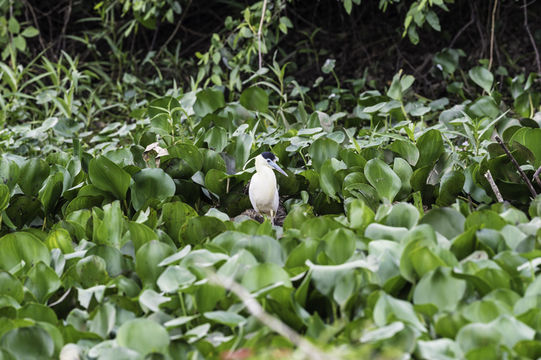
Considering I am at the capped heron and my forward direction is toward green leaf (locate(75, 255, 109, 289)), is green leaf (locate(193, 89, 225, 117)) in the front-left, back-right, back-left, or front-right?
back-right

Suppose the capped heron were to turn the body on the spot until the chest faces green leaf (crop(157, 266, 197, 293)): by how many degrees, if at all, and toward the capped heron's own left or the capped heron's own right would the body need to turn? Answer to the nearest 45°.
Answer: approximately 45° to the capped heron's own right

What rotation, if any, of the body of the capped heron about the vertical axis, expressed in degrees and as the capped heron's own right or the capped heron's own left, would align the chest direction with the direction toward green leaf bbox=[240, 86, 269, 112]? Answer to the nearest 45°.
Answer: approximately 135° to the capped heron's own left

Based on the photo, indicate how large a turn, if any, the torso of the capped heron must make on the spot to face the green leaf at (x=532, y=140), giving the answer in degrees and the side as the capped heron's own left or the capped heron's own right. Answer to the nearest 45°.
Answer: approximately 45° to the capped heron's own left

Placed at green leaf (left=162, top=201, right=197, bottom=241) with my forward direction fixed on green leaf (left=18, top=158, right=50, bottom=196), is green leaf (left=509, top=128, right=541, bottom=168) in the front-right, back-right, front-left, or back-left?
back-right

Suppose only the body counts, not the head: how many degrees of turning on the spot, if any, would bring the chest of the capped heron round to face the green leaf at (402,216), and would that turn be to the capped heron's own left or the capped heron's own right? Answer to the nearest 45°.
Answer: approximately 90° to the capped heron's own left

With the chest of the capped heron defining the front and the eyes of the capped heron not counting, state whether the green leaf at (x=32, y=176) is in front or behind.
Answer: behind

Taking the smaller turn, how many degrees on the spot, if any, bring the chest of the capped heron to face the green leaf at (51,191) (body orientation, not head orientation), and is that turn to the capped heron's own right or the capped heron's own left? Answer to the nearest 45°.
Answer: approximately 135° to the capped heron's own right

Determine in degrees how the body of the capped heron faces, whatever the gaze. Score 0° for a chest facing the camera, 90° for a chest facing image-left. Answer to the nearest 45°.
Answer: approximately 315°
